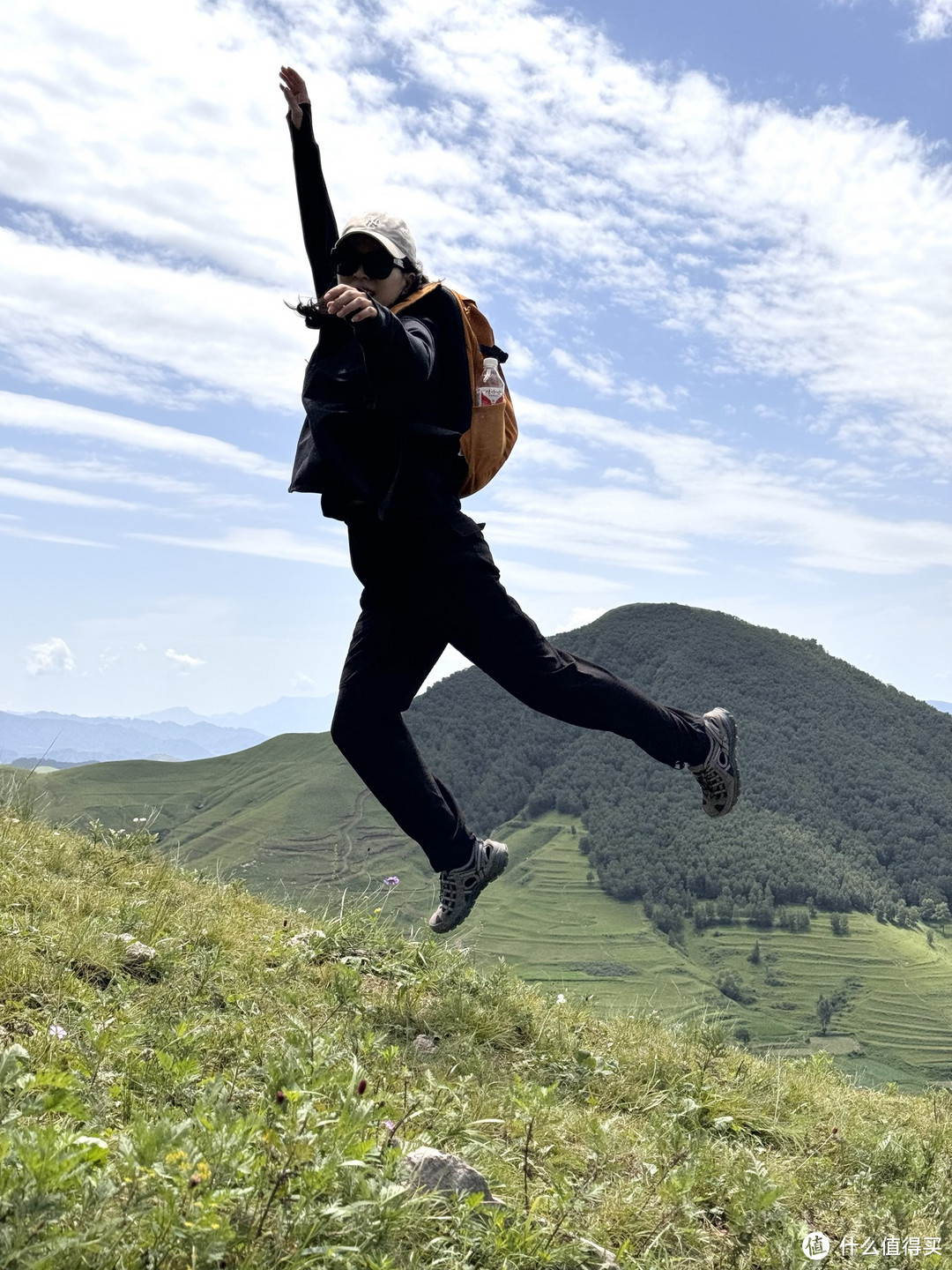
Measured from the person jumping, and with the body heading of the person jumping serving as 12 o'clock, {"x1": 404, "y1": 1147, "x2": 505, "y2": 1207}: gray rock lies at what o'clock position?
The gray rock is roughly at 10 o'clock from the person jumping.

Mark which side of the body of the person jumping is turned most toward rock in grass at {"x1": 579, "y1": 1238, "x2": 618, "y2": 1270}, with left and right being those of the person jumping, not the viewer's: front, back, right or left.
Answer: left

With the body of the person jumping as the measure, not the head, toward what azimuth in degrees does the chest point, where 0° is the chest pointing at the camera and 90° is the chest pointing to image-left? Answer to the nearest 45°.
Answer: approximately 45°
